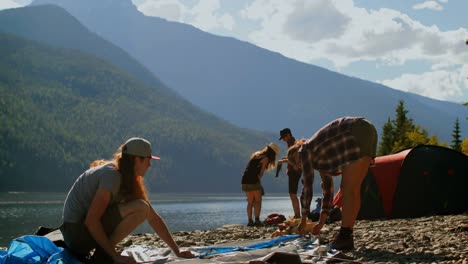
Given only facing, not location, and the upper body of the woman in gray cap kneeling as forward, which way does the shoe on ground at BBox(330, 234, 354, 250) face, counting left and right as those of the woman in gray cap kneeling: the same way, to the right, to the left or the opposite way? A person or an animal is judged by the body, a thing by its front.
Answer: the opposite way

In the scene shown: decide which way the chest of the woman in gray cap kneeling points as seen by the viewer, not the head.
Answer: to the viewer's right

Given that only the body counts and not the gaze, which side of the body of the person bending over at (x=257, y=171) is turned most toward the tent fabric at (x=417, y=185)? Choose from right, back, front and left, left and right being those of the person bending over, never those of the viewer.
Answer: front

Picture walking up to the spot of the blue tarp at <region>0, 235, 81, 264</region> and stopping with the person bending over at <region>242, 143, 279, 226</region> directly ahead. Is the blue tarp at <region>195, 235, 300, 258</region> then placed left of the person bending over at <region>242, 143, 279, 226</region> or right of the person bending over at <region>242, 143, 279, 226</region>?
right

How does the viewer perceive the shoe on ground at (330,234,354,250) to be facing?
facing to the left of the viewer

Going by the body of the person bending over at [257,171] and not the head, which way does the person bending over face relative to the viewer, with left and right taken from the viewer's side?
facing to the right of the viewer

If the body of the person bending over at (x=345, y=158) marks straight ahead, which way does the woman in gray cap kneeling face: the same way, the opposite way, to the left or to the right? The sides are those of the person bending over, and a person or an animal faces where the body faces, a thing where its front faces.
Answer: the opposite way

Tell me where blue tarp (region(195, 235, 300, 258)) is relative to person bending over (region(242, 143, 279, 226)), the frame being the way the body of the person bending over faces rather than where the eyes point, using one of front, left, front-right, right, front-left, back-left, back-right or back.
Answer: right

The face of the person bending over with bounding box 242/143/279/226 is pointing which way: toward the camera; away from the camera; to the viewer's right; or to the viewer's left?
to the viewer's right

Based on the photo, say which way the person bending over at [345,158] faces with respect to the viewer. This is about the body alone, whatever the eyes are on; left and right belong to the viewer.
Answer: facing to the left of the viewer

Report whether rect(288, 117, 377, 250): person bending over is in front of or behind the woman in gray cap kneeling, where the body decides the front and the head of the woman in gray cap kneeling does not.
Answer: in front

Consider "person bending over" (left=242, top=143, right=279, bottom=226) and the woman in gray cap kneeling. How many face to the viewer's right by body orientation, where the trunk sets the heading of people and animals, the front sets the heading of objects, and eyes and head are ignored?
2

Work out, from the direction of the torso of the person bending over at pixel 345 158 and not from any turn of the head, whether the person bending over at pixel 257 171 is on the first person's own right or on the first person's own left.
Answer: on the first person's own right

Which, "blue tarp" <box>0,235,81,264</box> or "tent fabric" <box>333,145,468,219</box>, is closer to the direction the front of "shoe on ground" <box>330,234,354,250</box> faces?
the blue tarp

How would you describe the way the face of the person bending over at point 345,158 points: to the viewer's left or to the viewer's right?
to the viewer's left
